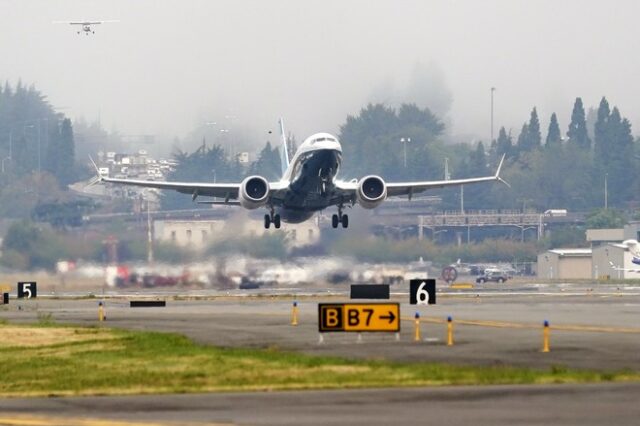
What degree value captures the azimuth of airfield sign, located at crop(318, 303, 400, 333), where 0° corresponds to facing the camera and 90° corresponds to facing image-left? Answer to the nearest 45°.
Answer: approximately 0°
